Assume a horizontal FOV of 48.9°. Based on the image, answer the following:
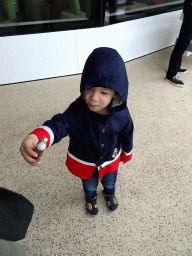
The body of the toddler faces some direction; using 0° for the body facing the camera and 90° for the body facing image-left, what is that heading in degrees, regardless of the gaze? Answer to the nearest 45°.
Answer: approximately 0°
